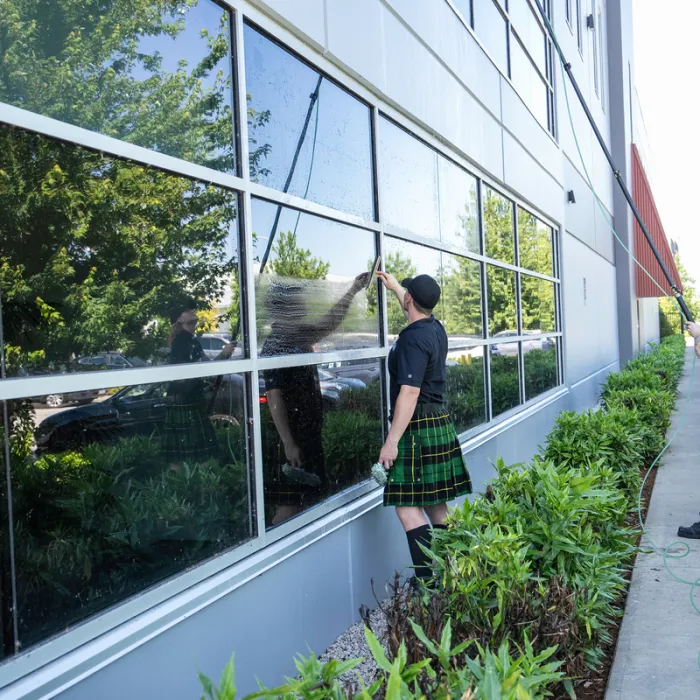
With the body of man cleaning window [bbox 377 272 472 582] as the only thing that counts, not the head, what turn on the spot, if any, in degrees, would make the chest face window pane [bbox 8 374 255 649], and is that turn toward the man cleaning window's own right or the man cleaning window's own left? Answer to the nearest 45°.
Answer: approximately 90° to the man cleaning window's own left

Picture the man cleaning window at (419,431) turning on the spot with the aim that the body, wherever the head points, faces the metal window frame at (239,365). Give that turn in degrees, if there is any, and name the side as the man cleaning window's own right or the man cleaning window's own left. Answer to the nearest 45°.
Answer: approximately 90° to the man cleaning window's own left

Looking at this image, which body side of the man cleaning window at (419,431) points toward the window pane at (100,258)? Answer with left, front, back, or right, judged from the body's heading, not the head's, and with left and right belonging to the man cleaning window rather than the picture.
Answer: left

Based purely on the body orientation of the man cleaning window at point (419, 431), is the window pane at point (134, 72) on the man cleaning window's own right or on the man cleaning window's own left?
on the man cleaning window's own left

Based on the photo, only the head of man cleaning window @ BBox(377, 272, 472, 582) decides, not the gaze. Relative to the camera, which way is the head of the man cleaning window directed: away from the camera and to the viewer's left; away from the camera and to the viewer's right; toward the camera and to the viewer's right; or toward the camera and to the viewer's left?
away from the camera and to the viewer's left

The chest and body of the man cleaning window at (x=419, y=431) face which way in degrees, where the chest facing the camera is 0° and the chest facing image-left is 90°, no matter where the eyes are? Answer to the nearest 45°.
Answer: approximately 135°
